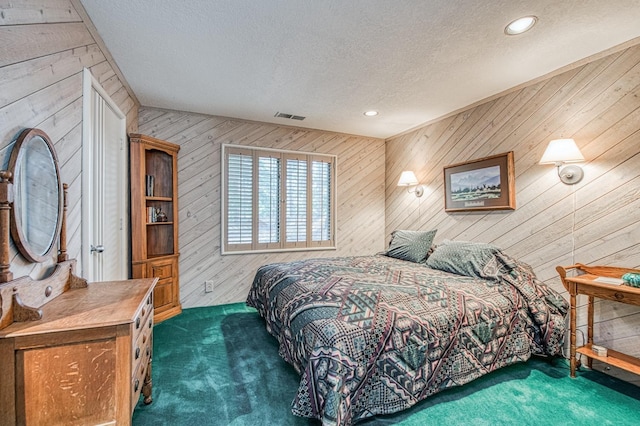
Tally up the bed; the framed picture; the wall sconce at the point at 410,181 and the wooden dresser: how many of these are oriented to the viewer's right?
1

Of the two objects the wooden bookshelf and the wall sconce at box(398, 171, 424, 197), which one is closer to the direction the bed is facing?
the wooden bookshelf

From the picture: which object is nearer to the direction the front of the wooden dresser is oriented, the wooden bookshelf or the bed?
the bed

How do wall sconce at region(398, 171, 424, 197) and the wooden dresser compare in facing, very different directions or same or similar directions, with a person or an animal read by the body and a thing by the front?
very different directions

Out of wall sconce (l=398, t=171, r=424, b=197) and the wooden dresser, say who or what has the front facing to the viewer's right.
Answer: the wooden dresser

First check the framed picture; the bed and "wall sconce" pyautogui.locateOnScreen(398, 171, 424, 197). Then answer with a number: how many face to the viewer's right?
0

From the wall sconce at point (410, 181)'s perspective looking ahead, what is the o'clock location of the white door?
The white door is roughly at 12 o'clock from the wall sconce.

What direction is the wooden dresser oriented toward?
to the viewer's right

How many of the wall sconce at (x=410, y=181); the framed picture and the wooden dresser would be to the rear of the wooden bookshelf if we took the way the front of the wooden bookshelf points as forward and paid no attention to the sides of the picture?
0

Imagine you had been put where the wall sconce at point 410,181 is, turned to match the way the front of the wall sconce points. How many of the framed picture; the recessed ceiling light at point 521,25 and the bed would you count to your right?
0

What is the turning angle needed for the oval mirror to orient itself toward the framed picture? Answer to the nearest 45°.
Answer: approximately 45° to its left

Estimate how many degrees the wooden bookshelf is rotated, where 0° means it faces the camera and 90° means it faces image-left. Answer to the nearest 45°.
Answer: approximately 315°

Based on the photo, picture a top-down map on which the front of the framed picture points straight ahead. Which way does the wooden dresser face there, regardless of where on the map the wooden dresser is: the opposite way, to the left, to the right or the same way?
the opposite way

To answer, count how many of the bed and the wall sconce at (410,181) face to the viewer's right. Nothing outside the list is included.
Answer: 0

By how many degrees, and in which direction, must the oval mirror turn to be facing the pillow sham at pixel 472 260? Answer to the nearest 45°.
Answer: approximately 45° to its left
